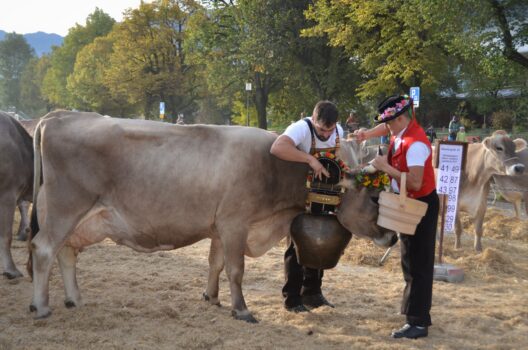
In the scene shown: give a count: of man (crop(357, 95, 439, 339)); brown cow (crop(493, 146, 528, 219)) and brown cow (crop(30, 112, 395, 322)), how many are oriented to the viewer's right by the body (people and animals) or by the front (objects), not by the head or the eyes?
1

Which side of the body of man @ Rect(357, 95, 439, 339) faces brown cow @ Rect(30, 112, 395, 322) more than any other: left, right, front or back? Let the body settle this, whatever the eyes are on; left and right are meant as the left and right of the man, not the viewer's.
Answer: front

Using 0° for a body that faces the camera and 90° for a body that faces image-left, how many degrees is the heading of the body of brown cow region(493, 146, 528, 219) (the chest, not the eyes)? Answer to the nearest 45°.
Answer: approximately 90°

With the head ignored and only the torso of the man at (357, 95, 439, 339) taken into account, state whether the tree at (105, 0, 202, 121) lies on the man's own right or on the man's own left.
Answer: on the man's own right

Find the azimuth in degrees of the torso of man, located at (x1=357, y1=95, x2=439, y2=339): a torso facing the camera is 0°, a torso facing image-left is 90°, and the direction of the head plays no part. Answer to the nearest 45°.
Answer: approximately 90°

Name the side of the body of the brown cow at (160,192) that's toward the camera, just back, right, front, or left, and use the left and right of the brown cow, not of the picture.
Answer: right

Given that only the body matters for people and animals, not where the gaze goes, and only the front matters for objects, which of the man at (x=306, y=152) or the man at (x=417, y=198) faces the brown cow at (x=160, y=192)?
the man at (x=417, y=198)
